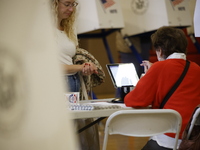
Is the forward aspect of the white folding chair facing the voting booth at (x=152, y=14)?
yes

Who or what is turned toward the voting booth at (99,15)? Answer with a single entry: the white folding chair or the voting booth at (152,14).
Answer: the white folding chair

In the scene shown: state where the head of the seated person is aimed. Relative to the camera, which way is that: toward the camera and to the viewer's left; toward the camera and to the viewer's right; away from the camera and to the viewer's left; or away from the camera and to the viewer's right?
away from the camera and to the viewer's left

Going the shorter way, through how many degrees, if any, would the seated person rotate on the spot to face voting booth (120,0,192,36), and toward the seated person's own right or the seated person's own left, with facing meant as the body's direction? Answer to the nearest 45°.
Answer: approximately 45° to the seated person's own right

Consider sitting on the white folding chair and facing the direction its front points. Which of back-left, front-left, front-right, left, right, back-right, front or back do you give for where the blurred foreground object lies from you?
back

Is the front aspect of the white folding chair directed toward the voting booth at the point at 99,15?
yes

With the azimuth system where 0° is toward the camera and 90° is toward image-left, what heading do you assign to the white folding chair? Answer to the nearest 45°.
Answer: approximately 180°
